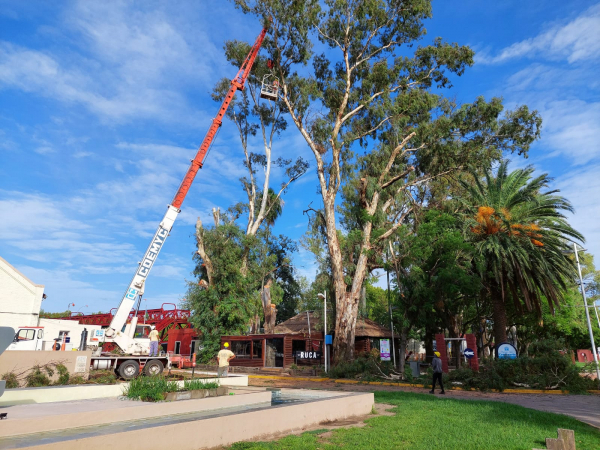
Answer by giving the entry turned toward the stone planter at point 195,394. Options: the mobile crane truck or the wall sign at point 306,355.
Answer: the wall sign

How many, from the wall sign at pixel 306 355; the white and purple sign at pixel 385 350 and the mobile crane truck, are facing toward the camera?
2

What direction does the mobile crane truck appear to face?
to the viewer's left

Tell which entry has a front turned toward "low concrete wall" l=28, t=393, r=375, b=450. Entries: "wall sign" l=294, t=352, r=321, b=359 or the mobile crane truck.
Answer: the wall sign

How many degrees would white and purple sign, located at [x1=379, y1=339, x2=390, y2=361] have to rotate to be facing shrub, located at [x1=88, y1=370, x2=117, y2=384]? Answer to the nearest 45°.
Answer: approximately 45° to its right

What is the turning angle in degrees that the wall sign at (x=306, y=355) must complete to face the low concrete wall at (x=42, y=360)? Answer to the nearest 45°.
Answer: approximately 45° to its right

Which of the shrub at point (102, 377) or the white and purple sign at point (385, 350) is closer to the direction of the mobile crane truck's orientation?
the shrub

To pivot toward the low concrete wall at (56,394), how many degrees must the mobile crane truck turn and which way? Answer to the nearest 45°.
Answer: approximately 90° to its left

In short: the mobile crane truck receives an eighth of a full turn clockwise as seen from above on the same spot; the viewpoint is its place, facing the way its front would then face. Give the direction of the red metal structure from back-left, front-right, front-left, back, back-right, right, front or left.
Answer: front-right

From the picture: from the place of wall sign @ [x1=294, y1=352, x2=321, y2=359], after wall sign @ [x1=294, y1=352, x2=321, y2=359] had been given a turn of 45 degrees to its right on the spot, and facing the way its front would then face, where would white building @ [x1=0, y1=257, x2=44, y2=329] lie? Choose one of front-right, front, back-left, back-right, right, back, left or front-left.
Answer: front-right

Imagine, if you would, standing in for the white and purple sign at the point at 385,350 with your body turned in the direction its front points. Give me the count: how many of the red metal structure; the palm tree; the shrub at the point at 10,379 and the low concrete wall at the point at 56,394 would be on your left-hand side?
1

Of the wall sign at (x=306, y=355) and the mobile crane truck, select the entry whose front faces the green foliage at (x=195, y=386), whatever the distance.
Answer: the wall sign

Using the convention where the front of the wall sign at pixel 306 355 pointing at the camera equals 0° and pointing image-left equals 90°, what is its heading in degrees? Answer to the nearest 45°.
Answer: approximately 0°
